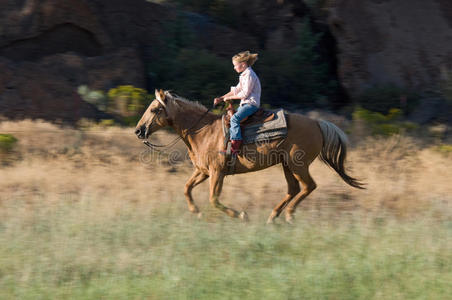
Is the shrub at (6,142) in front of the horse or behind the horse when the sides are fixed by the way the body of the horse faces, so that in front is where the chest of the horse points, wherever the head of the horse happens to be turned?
in front

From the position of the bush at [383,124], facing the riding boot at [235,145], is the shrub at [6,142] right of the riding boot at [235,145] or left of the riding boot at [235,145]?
right

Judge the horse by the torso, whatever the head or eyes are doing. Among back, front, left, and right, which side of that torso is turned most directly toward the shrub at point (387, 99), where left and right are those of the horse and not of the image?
right

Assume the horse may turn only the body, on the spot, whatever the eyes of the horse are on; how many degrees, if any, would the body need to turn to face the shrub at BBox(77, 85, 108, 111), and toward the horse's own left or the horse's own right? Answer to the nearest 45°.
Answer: approximately 45° to the horse's own right

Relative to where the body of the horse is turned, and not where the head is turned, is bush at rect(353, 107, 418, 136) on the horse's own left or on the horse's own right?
on the horse's own right

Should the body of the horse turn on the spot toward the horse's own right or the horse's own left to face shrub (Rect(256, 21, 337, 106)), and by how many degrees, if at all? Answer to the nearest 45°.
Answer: approximately 90° to the horse's own right

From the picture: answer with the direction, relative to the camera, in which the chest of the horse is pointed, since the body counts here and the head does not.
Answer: to the viewer's left
